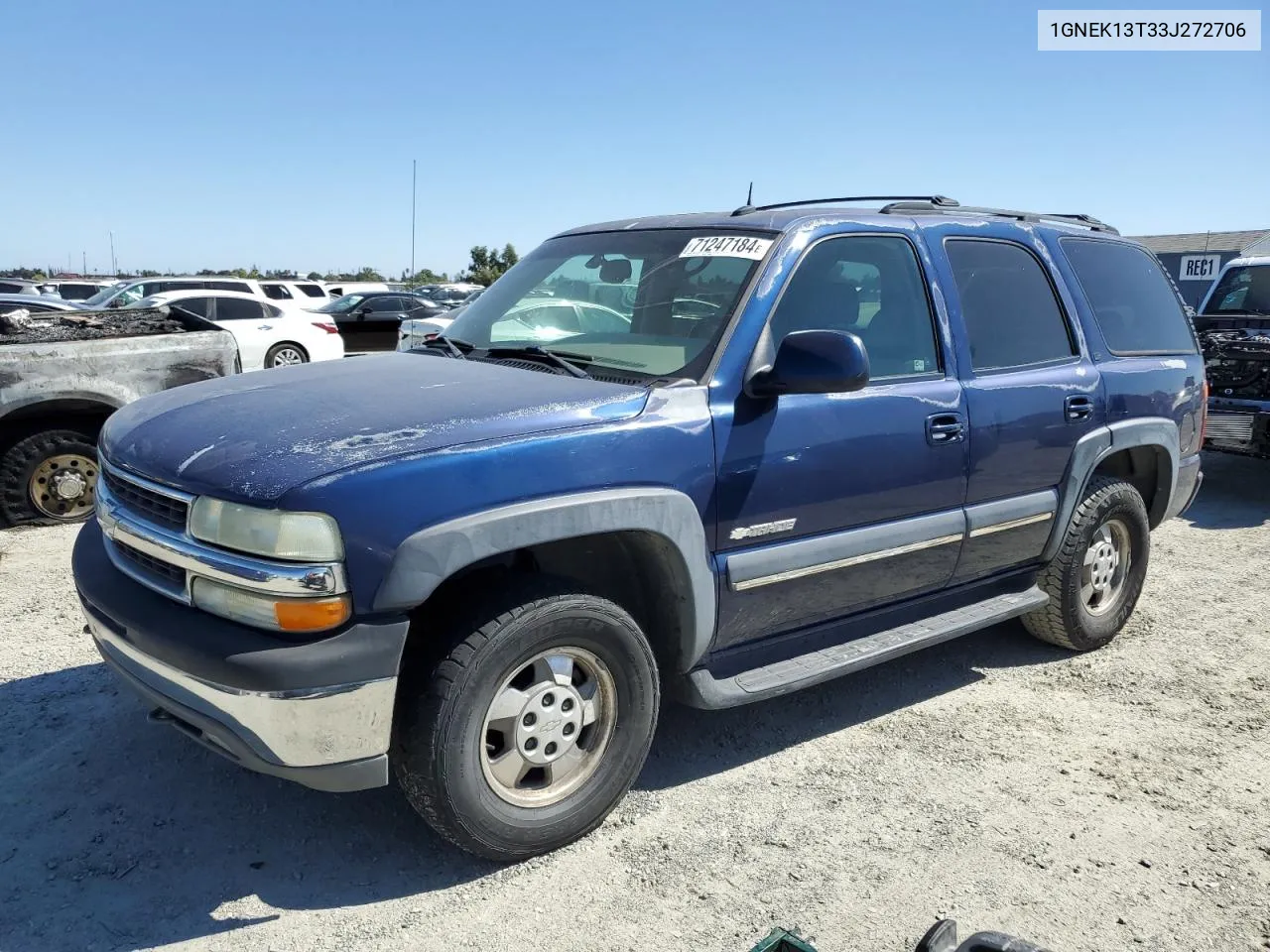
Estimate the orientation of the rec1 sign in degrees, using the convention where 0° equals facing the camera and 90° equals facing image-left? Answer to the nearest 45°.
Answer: approximately 0°

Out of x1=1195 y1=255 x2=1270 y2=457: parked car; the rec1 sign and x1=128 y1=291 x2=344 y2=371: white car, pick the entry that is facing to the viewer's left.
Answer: the white car

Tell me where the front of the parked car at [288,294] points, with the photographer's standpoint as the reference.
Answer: facing to the left of the viewer

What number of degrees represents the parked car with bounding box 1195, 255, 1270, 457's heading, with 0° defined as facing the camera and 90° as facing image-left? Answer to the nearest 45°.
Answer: approximately 0°

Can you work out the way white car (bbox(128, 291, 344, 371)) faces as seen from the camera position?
facing to the left of the viewer

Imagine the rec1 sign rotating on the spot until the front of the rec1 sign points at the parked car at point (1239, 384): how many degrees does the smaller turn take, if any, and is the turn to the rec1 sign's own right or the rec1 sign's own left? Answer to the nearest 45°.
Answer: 0° — it already faces it

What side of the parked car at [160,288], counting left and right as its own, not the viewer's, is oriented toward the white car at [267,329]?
left

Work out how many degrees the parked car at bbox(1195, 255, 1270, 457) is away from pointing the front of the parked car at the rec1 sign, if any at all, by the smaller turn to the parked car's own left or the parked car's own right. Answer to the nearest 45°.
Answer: approximately 180°

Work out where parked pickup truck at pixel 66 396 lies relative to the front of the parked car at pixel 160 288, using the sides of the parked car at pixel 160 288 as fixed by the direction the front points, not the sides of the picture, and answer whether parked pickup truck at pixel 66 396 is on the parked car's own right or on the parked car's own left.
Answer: on the parked car's own left

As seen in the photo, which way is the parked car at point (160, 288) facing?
to the viewer's left
